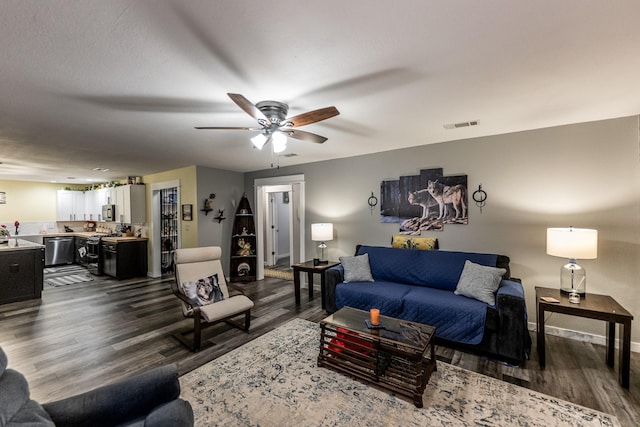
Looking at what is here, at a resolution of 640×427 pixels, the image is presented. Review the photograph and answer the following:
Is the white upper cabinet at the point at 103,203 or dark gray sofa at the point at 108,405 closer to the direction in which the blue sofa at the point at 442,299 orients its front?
the dark gray sofa

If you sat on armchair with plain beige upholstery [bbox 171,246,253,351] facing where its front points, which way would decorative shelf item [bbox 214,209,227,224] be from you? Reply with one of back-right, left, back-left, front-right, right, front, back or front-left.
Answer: back-left

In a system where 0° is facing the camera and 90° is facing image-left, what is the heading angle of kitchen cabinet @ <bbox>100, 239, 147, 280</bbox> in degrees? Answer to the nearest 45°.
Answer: approximately 45°

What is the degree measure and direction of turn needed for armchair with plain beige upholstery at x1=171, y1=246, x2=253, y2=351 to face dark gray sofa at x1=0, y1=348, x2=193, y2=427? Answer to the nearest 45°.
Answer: approximately 45° to its right

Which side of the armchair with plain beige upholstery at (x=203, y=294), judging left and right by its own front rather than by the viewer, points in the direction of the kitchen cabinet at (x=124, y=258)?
back

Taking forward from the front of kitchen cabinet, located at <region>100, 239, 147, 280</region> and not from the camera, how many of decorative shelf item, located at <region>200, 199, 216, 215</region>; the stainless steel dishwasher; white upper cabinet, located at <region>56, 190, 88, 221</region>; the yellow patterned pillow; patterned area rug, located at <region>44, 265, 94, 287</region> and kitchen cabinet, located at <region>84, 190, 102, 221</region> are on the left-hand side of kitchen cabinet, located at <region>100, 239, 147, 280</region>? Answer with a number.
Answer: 2

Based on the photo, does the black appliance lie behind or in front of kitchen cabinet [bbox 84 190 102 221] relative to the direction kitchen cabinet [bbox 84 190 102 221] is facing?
in front

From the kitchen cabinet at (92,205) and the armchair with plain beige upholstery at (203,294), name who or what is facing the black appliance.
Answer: the kitchen cabinet

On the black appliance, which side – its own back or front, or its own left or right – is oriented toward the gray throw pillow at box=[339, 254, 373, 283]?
left

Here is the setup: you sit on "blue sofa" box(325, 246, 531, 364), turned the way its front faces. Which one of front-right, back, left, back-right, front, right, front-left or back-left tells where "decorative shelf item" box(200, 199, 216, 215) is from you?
front-right

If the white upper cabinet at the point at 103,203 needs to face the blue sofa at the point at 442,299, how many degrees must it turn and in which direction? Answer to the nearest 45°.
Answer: approximately 45° to its left

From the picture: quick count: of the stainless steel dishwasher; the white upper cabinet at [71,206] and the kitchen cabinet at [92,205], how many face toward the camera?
3
